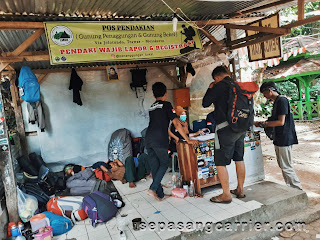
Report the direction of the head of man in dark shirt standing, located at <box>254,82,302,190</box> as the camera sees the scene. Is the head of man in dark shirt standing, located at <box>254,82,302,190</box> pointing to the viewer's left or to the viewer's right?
to the viewer's left

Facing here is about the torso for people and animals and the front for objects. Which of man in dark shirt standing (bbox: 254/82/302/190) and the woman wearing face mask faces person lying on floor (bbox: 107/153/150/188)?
the man in dark shirt standing

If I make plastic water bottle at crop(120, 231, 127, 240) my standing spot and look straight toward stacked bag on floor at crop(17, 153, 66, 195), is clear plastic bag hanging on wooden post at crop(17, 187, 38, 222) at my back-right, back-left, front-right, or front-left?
front-left

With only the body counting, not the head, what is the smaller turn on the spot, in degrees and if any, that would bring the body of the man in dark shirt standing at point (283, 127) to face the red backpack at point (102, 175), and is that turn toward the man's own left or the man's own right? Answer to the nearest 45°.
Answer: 0° — they already face it

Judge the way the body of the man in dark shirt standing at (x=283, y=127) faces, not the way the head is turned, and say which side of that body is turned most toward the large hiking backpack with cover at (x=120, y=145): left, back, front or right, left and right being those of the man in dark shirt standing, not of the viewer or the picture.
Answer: front

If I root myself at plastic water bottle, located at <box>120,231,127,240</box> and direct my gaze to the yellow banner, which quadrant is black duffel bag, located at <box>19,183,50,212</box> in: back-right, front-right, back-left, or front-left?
front-left

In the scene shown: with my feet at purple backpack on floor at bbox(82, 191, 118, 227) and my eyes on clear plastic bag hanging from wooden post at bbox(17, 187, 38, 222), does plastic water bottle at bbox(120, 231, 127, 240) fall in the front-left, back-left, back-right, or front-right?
back-left

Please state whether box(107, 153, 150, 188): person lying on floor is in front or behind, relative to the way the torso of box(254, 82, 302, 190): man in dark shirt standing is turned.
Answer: in front

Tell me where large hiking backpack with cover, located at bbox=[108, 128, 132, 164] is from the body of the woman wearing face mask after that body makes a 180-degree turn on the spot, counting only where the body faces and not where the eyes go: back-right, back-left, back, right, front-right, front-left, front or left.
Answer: front

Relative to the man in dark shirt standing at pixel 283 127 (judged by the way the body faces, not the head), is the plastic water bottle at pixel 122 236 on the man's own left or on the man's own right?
on the man's own left

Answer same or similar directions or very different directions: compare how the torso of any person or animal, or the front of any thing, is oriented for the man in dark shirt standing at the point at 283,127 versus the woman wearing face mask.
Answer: very different directions

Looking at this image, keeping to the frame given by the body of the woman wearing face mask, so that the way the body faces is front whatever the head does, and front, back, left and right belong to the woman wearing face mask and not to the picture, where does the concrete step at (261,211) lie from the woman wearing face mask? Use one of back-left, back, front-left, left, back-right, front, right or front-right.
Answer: front

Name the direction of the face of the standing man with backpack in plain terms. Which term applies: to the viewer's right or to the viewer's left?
to the viewer's left

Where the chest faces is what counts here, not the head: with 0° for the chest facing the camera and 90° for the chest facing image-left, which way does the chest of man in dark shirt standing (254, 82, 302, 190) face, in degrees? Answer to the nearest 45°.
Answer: approximately 90°

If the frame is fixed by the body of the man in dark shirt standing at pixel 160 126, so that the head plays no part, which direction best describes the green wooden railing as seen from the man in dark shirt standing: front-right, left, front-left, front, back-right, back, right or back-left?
front

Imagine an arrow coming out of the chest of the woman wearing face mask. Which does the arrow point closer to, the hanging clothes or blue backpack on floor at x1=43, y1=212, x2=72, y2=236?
the blue backpack on floor

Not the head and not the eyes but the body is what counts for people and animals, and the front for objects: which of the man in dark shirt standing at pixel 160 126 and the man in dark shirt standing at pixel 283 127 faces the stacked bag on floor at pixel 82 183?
the man in dark shirt standing at pixel 283 127

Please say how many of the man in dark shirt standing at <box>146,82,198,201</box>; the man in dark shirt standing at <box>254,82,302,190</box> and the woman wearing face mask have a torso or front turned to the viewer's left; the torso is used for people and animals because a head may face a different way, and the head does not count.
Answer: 1
